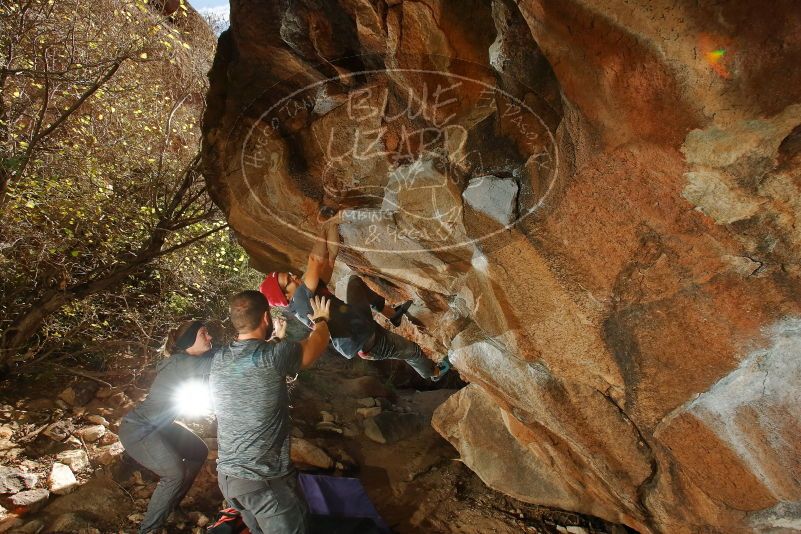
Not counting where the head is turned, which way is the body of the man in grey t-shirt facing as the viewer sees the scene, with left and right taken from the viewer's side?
facing away from the viewer and to the right of the viewer

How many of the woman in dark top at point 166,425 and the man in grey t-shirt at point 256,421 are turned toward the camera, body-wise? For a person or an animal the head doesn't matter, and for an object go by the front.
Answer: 0

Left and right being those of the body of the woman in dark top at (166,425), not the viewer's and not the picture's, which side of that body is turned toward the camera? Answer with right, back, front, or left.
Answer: right

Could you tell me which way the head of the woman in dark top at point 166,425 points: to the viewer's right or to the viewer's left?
to the viewer's right

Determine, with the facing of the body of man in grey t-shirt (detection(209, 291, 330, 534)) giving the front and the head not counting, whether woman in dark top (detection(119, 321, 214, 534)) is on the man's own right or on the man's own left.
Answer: on the man's own left

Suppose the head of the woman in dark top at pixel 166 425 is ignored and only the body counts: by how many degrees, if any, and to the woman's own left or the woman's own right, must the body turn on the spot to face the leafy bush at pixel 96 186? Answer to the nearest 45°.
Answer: approximately 135° to the woman's own left

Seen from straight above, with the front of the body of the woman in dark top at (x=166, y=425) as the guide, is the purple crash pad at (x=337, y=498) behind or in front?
in front

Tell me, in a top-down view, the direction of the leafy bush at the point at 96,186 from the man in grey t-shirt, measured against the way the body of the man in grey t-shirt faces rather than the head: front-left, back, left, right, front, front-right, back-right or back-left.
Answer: left
